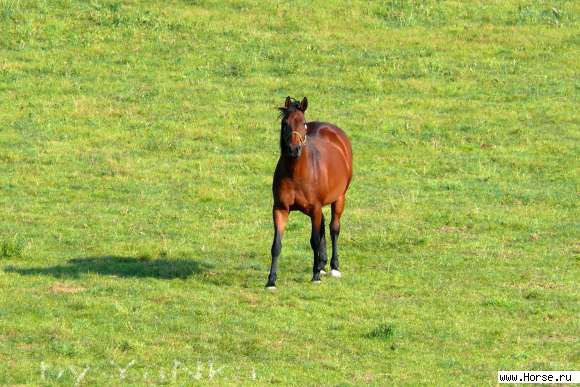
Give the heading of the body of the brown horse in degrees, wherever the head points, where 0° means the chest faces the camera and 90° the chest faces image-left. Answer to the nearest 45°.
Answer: approximately 45°
